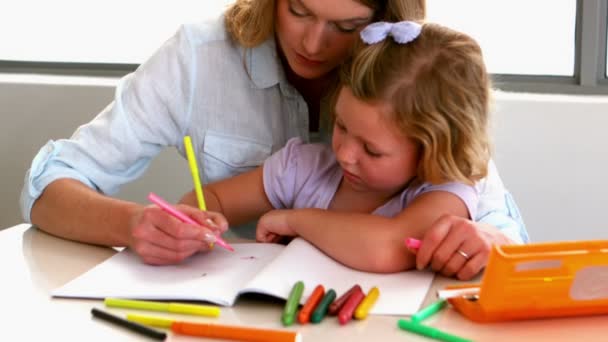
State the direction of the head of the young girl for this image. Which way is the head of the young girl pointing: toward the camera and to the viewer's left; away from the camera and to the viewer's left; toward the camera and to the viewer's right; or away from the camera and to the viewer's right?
toward the camera and to the viewer's left

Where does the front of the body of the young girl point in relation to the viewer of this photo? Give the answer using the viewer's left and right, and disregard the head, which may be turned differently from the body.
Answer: facing the viewer and to the left of the viewer

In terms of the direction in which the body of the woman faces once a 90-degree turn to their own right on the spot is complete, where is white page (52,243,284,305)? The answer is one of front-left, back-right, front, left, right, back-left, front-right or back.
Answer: left

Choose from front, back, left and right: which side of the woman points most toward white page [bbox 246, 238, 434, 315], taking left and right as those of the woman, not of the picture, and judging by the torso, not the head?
front

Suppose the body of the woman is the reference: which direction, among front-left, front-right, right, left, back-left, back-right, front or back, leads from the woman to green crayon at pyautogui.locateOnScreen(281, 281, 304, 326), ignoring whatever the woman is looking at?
front

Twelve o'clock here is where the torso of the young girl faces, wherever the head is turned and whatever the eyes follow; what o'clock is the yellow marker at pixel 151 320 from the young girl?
The yellow marker is roughly at 12 o'clock from the young girl.

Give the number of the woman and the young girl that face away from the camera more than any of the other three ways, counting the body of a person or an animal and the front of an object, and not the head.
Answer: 0

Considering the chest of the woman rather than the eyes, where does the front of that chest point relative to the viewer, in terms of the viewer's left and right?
facing the viewer

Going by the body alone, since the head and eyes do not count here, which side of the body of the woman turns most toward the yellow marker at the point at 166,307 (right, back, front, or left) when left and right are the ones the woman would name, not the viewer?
front

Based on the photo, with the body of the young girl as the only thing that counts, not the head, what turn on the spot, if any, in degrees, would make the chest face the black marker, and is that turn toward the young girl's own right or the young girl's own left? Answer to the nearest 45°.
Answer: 0° — they already face it
